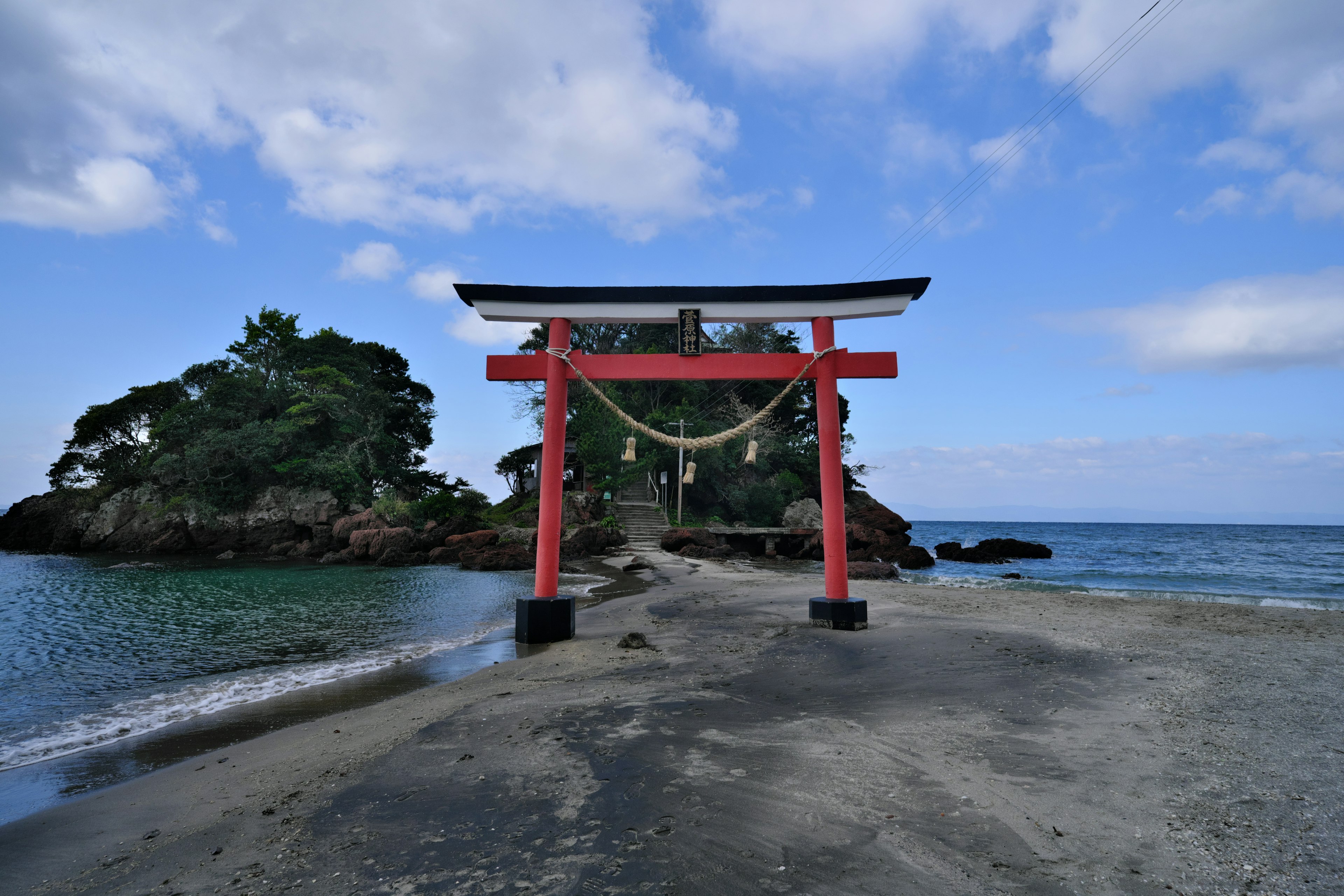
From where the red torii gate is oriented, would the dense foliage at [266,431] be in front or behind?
behind

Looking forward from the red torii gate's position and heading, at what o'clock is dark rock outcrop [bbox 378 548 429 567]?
The dark rock outcrop is roughly at 5 o'clock from the red torii gate.

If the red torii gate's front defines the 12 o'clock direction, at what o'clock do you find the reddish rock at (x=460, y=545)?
The reddish rock is roughly at 5 o'clock from the red torii gate.

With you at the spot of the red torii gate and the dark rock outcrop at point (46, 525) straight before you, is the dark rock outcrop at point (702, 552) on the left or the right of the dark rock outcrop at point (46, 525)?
right

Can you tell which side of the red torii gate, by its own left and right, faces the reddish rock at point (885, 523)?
back

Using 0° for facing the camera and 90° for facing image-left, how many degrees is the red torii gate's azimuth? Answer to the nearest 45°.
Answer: approximately 0°

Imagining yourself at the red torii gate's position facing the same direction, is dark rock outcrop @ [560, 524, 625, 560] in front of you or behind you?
behind

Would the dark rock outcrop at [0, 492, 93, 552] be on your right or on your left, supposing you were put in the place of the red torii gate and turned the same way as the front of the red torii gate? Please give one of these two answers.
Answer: on your right

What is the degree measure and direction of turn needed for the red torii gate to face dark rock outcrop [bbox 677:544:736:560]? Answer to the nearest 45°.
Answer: approximately 180°
